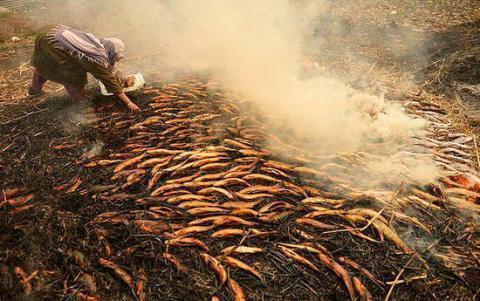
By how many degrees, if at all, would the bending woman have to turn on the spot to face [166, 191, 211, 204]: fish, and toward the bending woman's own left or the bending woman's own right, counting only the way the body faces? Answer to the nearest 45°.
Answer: approximately 45° to the bending woman's own right

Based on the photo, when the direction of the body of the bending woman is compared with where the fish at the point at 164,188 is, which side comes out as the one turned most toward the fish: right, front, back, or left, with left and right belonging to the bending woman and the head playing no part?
right

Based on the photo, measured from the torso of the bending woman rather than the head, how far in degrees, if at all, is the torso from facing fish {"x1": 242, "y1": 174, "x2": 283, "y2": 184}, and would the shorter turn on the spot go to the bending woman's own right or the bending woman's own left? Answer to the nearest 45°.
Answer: approximately 45° to the bending woman's own right

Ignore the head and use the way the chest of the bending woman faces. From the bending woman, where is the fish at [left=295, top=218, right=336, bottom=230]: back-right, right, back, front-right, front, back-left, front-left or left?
front-right

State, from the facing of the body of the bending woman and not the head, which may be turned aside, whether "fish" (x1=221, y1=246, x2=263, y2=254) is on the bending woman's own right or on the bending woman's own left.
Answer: on the bending woman's own right

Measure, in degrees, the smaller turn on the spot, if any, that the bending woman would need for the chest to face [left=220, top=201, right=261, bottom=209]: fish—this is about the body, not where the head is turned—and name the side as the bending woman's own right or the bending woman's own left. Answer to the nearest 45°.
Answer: approximately 45° to the bending woman's own right

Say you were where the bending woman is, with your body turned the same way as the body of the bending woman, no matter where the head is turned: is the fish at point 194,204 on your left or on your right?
on your right

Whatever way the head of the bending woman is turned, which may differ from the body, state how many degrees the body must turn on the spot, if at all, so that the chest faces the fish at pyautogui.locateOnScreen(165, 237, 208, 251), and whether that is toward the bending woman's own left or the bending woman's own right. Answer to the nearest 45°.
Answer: approximately 90° to the bending woman's own right

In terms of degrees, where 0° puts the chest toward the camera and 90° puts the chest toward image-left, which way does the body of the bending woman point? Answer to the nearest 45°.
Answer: approximately 270°

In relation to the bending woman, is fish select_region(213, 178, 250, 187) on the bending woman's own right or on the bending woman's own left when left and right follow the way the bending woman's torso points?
on the bending woman's own right
